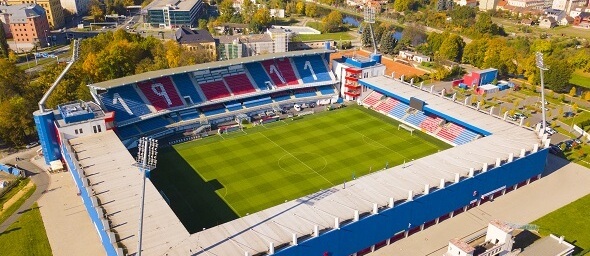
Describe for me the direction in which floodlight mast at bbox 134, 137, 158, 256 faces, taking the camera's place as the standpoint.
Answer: facing away from the viewer and to the right of the viewer
